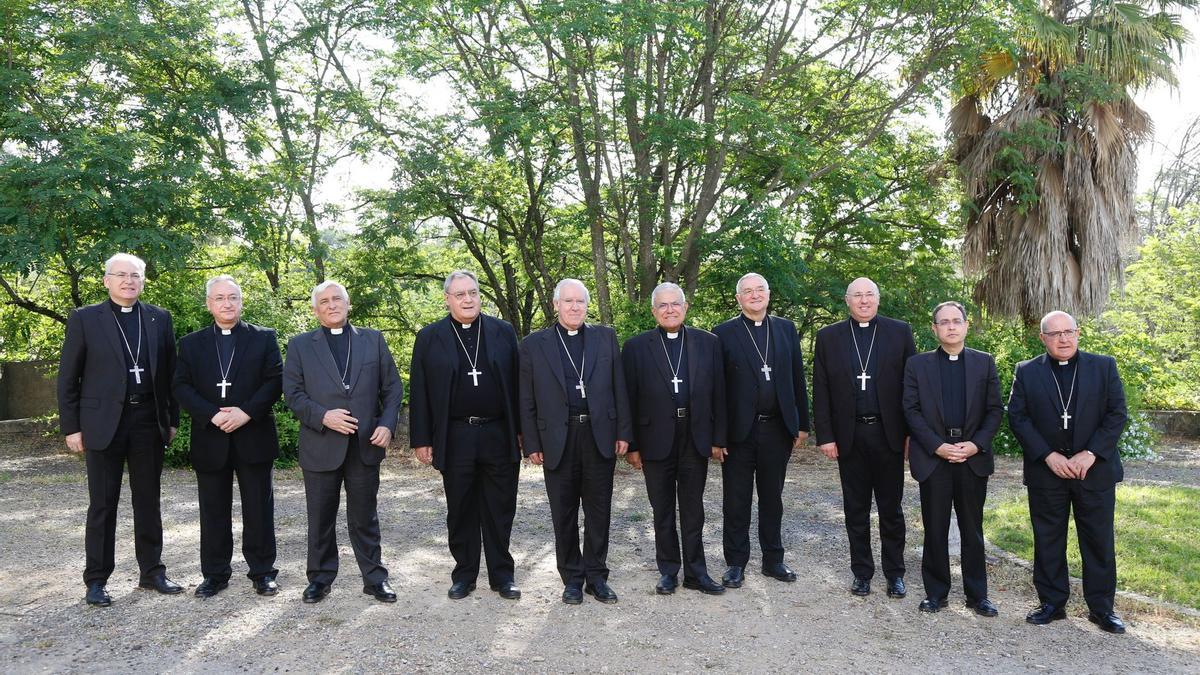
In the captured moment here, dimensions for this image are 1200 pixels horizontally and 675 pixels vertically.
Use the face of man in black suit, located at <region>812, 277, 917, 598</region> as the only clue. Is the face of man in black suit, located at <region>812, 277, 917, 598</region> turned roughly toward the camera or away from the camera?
toward the camera

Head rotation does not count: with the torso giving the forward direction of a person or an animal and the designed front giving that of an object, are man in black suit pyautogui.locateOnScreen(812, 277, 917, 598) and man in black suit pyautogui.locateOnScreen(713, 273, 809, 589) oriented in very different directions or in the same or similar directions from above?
same or similar directions

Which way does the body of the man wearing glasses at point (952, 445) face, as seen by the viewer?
toward the camera

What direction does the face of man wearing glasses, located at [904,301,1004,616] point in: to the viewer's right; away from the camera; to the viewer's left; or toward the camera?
toward the camera

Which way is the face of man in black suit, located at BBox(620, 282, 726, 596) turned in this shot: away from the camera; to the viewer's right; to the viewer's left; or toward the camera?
toward the camera

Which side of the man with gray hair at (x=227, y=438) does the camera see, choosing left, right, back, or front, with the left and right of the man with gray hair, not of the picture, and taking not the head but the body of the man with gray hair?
front

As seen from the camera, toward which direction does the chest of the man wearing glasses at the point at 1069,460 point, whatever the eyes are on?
toward the camera

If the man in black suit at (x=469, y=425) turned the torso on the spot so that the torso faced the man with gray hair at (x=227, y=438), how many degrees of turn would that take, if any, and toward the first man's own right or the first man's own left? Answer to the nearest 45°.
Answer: approximately 90° to the first man's own right

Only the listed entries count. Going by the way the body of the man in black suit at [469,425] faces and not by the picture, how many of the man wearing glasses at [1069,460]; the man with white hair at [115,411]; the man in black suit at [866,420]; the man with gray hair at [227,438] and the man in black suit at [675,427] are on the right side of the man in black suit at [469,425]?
2

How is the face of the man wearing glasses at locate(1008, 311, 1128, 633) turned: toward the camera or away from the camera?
toward the camera

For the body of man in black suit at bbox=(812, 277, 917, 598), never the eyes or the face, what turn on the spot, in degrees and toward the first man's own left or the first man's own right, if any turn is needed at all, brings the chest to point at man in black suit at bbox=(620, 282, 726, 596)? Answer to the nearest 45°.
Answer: approximately 90° to the first man's own right

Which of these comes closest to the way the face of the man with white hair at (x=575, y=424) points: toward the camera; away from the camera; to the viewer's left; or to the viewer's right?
toward the camera

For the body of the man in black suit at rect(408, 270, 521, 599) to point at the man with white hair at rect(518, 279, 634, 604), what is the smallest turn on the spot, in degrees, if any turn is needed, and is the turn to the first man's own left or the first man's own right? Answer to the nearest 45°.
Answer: approximately 90° to the first man's own left

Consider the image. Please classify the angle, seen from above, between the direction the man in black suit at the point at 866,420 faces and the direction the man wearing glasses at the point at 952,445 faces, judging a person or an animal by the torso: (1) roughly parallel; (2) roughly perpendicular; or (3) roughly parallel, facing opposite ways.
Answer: roughly parallel

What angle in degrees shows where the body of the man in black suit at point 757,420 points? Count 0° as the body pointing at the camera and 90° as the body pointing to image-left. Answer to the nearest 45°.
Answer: approximately 0°

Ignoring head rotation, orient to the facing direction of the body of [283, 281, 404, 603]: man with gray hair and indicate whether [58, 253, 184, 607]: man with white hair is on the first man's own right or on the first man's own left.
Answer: on the first man's own right

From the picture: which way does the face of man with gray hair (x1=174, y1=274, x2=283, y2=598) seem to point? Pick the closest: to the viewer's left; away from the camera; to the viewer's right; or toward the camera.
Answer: toward the camera
